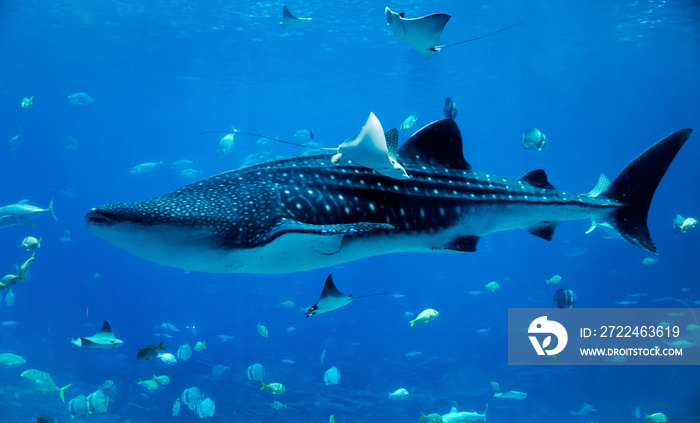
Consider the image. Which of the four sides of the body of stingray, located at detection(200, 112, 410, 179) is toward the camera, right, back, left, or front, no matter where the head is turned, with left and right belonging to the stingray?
right

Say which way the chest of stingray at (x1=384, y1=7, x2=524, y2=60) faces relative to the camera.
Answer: to the viewer's left

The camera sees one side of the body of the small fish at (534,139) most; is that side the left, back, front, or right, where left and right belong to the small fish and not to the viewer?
left

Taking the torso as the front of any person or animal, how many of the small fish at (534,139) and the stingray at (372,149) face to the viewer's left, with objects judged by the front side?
1

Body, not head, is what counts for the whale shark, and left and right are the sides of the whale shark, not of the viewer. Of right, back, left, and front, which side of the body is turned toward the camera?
left

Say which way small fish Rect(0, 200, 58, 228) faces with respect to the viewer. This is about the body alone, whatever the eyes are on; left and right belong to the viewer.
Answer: facing to the left of the viewer
